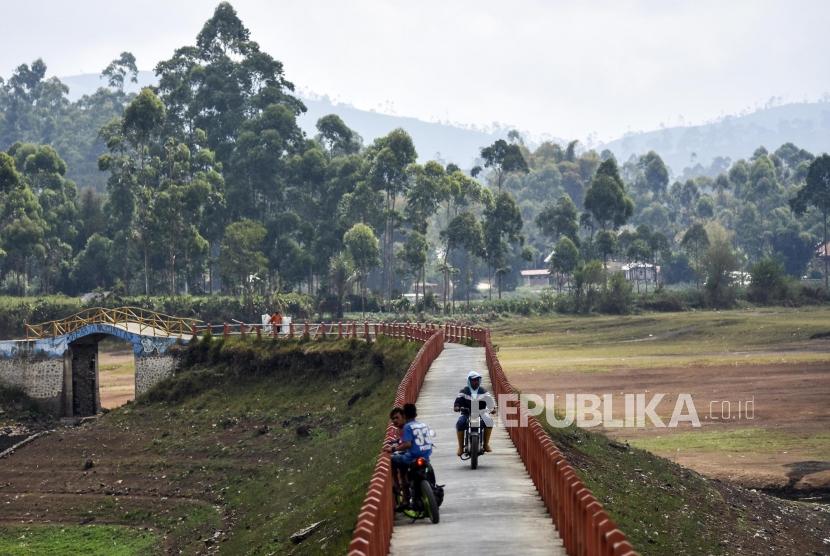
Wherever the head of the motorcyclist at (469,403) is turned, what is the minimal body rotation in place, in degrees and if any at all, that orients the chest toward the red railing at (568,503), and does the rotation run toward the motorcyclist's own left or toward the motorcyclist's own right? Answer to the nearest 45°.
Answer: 0° — they already face it

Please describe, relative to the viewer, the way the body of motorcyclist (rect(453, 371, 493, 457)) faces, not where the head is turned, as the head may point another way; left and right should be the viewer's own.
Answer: facing the viewer

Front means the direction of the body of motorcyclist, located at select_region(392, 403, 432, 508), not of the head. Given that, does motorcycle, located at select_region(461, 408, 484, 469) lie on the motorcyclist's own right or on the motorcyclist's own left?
on the motorcyclist's own right

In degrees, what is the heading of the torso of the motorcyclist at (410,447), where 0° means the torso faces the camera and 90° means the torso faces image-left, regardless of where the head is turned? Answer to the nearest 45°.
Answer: approximately 135°

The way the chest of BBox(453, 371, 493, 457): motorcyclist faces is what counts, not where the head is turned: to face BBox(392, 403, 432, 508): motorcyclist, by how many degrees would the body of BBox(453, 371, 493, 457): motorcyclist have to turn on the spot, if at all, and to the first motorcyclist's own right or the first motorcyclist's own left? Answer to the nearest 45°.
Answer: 0° — they already face them

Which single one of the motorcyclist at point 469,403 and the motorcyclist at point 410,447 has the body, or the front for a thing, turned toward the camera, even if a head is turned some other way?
the motorcyclist at point 469,403

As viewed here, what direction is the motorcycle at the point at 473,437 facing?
toward the camera

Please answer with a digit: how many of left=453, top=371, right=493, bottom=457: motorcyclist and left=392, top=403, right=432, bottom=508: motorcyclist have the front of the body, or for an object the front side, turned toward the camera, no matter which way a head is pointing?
1
